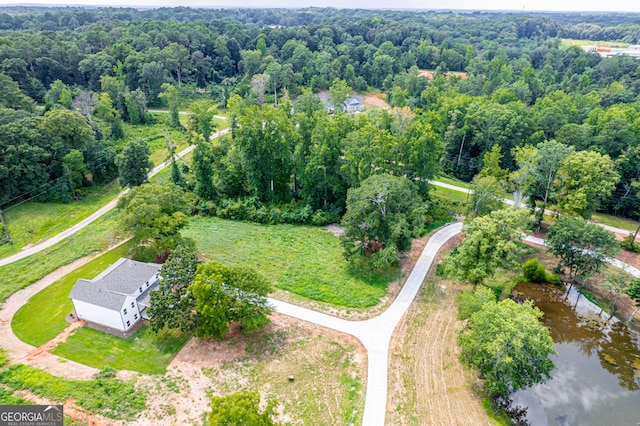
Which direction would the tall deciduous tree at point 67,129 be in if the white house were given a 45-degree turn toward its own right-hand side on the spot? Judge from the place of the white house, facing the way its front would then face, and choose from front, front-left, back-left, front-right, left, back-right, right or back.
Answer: back

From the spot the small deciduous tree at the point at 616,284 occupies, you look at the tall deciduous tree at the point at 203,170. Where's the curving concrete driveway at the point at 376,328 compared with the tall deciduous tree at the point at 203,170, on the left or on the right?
left

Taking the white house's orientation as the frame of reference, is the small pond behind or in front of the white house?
in front

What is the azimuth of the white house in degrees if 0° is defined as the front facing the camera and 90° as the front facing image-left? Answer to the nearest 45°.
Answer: approximately 315°

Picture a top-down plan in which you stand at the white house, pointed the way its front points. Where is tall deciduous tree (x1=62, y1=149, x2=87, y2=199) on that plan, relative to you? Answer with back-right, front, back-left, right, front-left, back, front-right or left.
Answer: back-left

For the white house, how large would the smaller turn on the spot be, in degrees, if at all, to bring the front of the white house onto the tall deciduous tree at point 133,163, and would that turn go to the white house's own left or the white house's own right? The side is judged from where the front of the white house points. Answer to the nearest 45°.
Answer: approximately 135° to the white house's own left

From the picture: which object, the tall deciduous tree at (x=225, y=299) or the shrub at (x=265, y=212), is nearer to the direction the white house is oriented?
the tall deciduous tree
